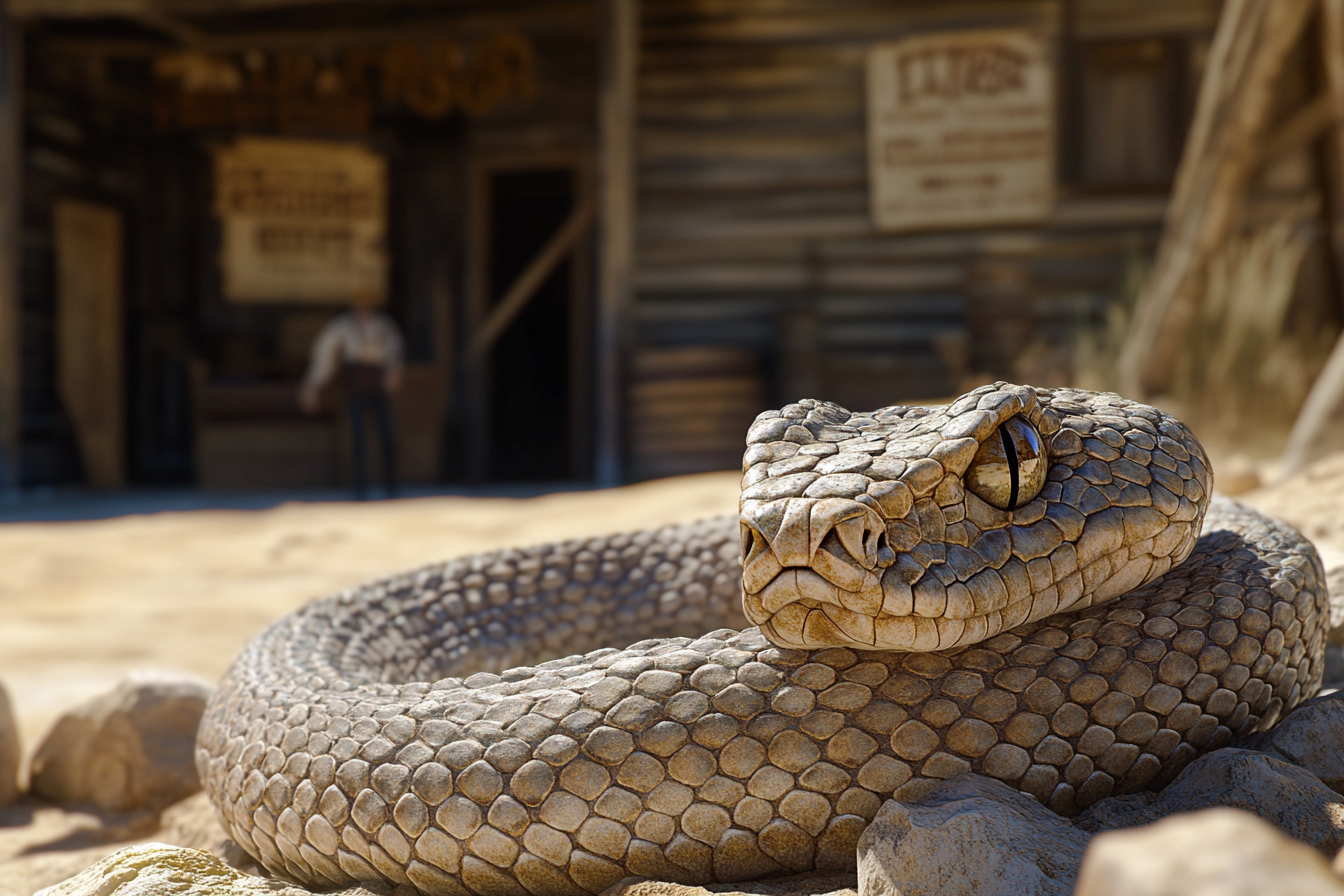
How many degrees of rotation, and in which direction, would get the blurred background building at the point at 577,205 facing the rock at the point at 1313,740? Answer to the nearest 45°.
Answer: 0° — it already faces it

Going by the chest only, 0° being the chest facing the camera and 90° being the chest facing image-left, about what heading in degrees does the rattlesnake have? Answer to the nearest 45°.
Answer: approximately 45°

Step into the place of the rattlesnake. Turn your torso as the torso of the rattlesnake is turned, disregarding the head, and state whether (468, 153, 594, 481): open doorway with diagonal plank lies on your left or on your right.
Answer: on your right

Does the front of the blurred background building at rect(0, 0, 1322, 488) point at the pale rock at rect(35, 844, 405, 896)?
yes

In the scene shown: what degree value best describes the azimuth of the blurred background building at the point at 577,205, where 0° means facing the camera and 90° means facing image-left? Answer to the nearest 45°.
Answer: approximately 0°
